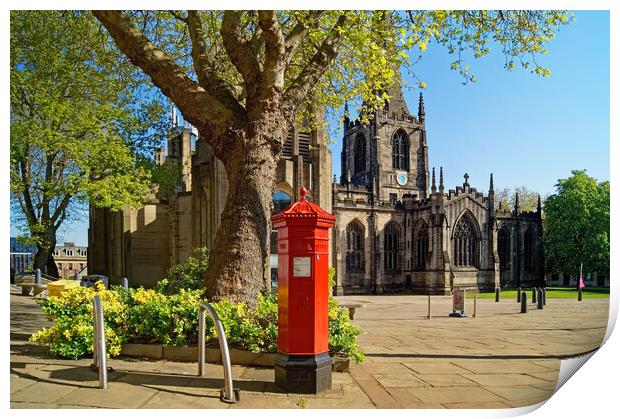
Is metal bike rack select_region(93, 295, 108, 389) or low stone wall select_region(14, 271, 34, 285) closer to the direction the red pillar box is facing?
the metal bike rack

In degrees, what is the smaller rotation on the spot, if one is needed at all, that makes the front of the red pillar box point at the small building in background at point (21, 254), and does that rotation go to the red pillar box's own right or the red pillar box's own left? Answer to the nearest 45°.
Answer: approximately 135° to the red pillar box's own right

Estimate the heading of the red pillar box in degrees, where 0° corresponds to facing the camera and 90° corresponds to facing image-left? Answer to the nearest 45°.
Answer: approximately 0°

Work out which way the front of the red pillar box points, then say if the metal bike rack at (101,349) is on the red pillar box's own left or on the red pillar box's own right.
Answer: on the red pillar box's own right

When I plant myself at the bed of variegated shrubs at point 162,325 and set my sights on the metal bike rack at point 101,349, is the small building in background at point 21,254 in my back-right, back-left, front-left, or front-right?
back-right

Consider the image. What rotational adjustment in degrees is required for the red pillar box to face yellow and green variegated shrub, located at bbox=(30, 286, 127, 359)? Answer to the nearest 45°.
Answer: approximately 135° to its right

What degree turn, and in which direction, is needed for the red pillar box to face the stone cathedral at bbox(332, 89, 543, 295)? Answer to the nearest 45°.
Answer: approximately 180°
